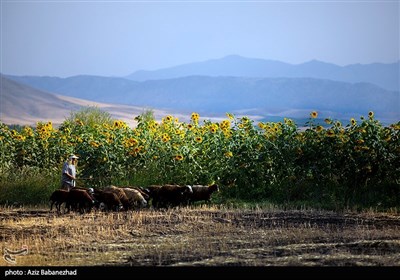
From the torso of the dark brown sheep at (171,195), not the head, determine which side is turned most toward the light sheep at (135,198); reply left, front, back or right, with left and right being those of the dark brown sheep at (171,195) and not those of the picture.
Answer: back

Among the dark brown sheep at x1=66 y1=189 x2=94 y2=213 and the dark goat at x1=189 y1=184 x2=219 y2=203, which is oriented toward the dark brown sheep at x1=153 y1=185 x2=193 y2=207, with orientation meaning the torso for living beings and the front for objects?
the dark brown sheep at x1=66 y1=189 x2=94 y2=213

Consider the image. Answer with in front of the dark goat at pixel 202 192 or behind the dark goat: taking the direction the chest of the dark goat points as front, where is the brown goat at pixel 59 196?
behind

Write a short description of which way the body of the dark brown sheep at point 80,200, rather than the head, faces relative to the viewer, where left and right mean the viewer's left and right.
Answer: facing to the right of the viewer

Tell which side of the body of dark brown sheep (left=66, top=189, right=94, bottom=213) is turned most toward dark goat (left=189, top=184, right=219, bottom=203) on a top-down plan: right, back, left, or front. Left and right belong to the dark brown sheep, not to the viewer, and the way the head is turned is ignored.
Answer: front

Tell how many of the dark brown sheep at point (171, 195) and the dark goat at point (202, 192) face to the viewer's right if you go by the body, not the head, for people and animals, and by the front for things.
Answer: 2

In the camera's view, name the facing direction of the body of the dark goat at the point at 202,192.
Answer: to the viewer's right

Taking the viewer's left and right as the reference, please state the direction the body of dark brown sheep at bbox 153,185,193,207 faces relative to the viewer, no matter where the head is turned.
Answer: facing to the right of the viewer

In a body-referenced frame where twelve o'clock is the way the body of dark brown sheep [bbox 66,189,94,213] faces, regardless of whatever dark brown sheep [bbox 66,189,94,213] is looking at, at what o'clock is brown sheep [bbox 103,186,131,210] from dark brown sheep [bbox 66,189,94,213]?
brown sheep [bbox 103,186,131,210] is roughly at 12 o'clock from dark brown sheep [bbox 66,189,94,213].
